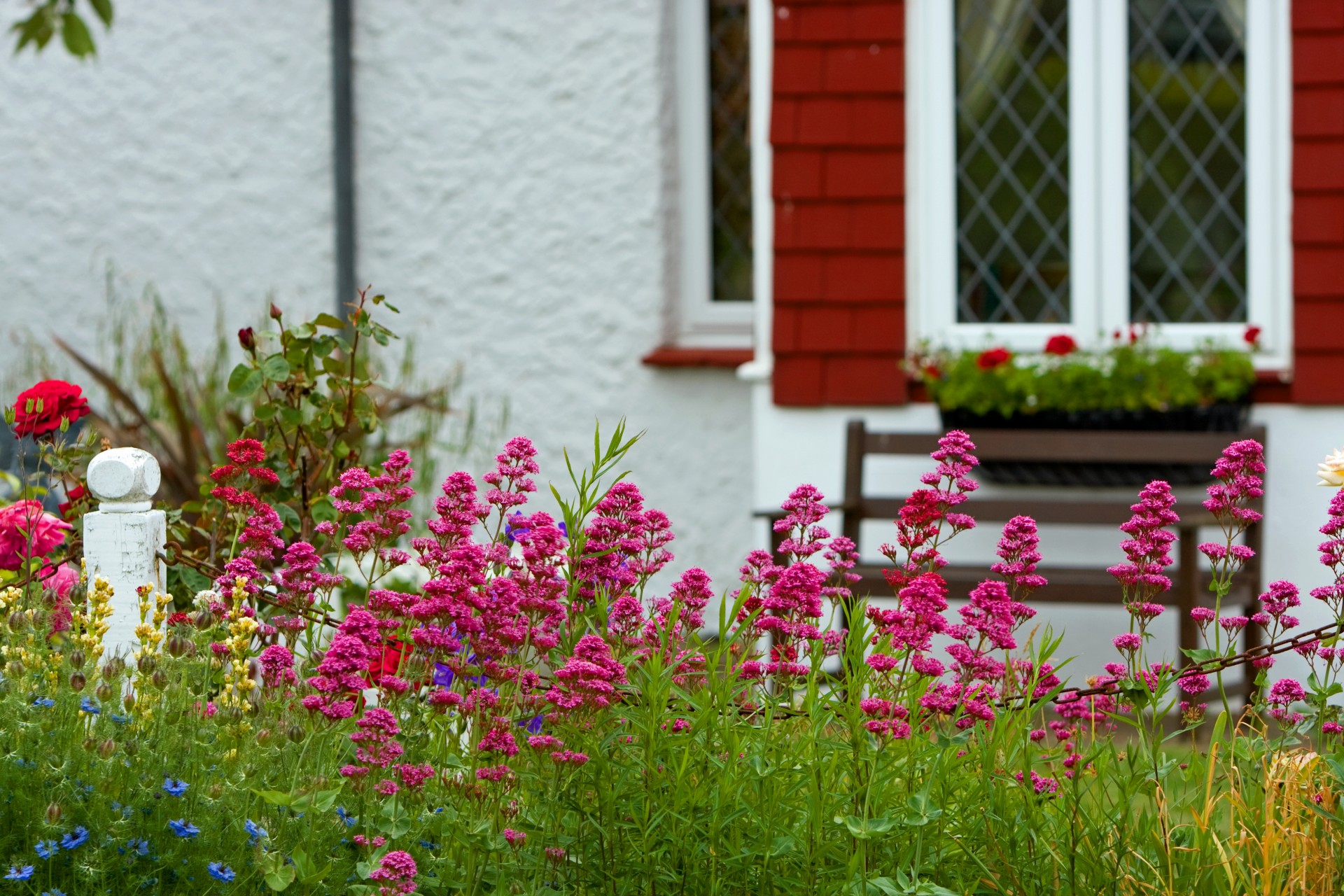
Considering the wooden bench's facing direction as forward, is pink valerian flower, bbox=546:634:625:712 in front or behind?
in front

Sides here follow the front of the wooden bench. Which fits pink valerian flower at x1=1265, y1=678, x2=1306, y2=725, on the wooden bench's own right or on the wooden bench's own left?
on the wooden bench's own left

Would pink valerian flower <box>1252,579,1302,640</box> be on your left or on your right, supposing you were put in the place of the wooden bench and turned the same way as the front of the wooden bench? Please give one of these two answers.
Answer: on your left

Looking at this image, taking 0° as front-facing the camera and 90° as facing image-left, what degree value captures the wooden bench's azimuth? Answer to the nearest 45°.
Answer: approximately 45°

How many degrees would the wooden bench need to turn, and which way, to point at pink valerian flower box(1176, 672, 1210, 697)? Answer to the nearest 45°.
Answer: approximately 45° to its left

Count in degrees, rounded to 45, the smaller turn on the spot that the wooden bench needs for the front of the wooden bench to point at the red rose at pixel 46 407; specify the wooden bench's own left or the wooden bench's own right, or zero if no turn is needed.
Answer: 0° — it already faces it
